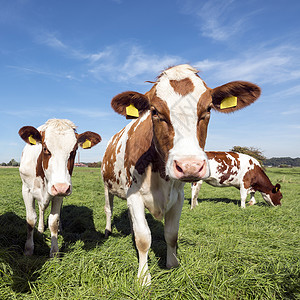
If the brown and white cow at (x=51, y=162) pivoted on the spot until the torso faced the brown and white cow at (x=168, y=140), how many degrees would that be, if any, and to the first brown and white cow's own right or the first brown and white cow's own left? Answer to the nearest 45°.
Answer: approximately 45° to the first brown and white cow's own left

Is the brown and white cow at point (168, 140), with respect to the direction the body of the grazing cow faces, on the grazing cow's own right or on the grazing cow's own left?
on the grazing cow's own right

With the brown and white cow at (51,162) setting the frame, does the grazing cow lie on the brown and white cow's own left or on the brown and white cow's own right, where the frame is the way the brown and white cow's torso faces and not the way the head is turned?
on the brown and white cow's own left

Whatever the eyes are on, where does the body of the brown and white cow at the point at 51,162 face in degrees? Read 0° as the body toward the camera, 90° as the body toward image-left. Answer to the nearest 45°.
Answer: approximately 0°

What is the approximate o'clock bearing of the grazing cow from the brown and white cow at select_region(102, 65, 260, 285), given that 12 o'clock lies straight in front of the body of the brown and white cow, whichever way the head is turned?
The grazing cow is roughly at 8 o'clock from the brown and white cow.

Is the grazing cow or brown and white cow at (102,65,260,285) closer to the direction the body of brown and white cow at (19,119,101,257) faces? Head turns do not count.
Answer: the brown and white cow

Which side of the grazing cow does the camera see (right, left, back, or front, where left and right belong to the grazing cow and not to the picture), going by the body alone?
right

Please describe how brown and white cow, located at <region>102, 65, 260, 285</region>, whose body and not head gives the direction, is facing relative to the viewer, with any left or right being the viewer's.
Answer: facing the viewer and to the right of the viewer

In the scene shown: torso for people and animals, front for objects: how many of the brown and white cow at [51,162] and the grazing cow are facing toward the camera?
1

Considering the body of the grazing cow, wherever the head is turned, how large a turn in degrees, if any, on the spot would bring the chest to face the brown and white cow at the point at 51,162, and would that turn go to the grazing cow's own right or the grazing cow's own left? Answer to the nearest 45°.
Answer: approximately 90° to the grazing cow's own right
